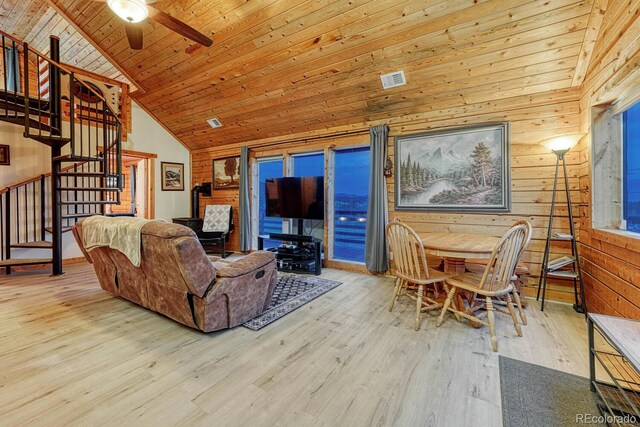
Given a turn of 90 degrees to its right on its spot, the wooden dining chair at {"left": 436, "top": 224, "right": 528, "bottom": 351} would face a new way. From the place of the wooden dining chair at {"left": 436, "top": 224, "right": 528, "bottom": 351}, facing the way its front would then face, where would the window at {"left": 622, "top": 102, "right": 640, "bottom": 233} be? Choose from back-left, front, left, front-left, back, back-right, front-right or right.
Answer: front

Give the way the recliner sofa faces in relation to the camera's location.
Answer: facing away from the viewer and to the right of the viewer

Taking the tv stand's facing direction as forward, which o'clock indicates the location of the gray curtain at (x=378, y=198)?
The gray curtain is roughly at 8 o'clock from the tv stand.

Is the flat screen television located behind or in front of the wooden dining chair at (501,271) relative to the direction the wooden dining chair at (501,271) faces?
in front

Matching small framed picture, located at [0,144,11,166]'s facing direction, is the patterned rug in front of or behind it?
in front

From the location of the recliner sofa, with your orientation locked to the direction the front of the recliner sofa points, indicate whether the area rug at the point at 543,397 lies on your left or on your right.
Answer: on your right

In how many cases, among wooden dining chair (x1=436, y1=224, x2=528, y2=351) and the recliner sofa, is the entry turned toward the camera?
0

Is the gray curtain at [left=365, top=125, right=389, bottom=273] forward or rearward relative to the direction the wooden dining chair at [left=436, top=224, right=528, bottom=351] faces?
forward

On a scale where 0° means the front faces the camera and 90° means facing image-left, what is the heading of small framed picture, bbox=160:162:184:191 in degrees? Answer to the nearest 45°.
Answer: approximately 315°

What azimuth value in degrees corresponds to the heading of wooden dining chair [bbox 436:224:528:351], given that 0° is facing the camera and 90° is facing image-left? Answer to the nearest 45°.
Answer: approximately 135°

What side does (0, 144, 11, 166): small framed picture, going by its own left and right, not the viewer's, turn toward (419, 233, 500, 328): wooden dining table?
front
